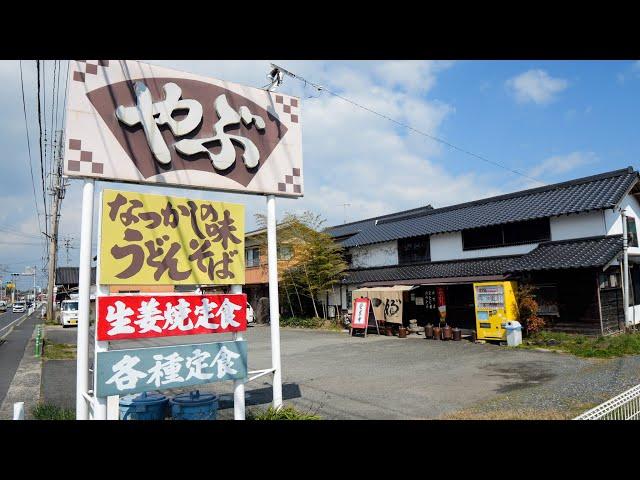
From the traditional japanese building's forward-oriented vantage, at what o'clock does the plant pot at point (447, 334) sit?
The plant pot is roughly at 1 o'clock from the traditional japanese building.

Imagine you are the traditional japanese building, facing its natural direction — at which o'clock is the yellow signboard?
The yellow signboard is roughly at 11 o'clock from the traditional japanese building.

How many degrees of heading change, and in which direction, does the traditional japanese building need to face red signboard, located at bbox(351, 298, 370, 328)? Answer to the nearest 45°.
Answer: approximately 45° to its right

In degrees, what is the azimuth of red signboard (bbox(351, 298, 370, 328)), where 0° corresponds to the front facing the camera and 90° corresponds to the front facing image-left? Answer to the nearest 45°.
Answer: approximately 0°

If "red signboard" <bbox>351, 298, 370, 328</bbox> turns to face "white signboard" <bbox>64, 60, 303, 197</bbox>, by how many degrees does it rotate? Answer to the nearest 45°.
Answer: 0° — it already faces it

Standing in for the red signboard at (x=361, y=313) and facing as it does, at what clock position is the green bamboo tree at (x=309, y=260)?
The green bamboo tree is roughly at 5 o'clock from the red signboard.
